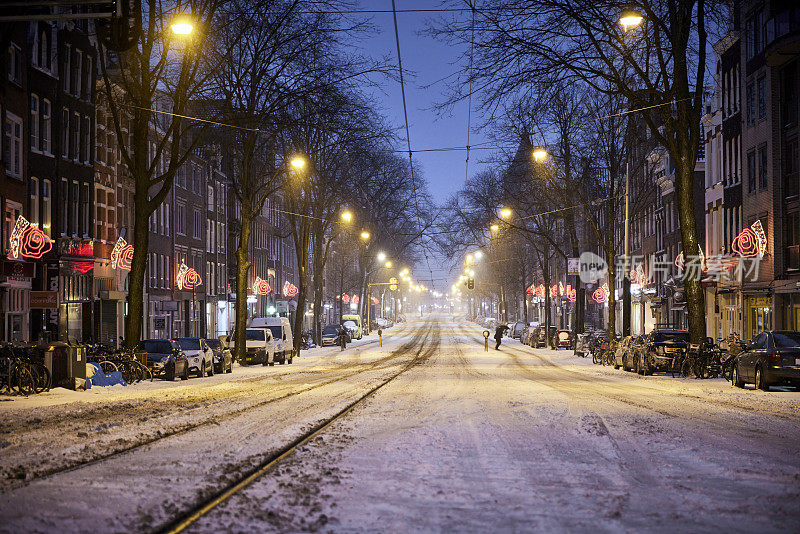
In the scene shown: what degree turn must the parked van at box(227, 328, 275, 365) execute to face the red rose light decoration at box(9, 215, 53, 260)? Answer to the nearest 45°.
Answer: approximately 45° to its right

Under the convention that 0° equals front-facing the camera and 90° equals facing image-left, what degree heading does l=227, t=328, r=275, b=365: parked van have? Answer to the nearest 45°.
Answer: approximately 0°

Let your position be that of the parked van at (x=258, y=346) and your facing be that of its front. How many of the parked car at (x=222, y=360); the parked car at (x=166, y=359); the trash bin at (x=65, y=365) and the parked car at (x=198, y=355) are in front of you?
4
